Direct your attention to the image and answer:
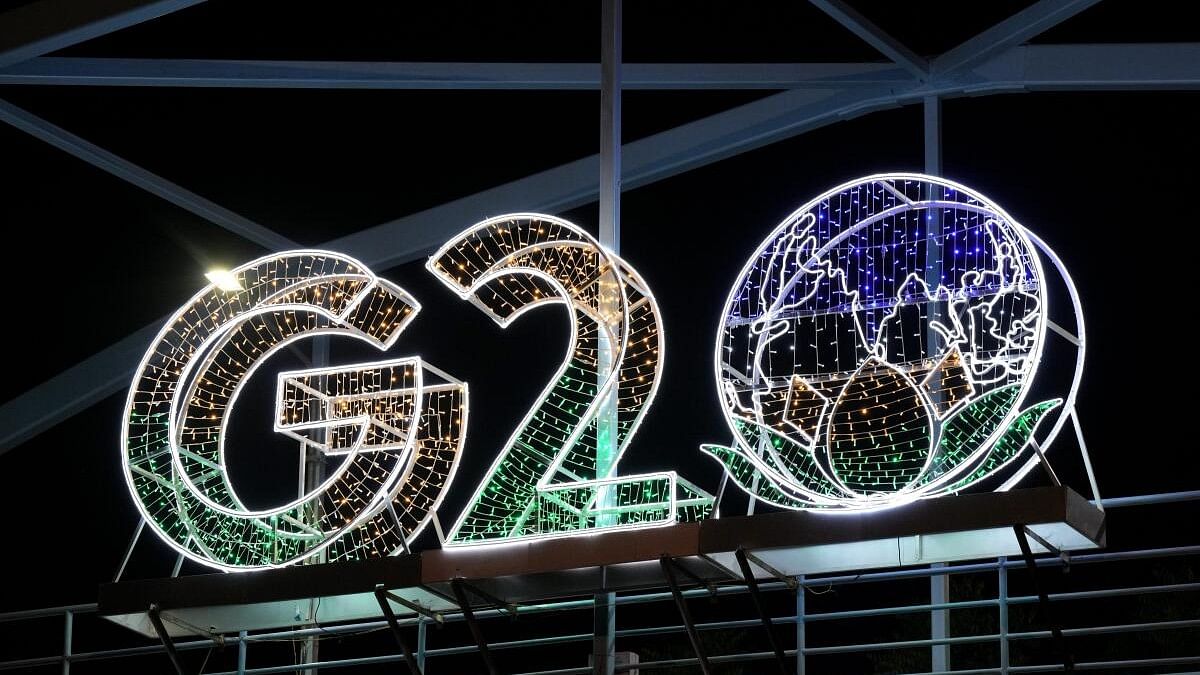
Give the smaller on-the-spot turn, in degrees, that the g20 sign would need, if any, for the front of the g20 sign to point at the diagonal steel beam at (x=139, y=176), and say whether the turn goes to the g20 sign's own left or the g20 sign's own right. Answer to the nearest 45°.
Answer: approximately 135° to the g20 sign's own right

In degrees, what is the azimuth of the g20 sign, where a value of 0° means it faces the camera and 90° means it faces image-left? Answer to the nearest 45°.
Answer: approximately 0°

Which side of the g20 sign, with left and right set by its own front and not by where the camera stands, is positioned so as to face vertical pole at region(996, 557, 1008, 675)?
left

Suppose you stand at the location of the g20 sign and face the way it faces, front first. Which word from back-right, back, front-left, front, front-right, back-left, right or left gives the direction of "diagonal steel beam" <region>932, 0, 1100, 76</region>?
back-left

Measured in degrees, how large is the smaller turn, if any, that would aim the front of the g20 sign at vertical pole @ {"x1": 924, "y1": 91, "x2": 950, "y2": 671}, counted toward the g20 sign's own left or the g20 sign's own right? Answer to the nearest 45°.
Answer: approximately 135° to the g20 sign's own left
